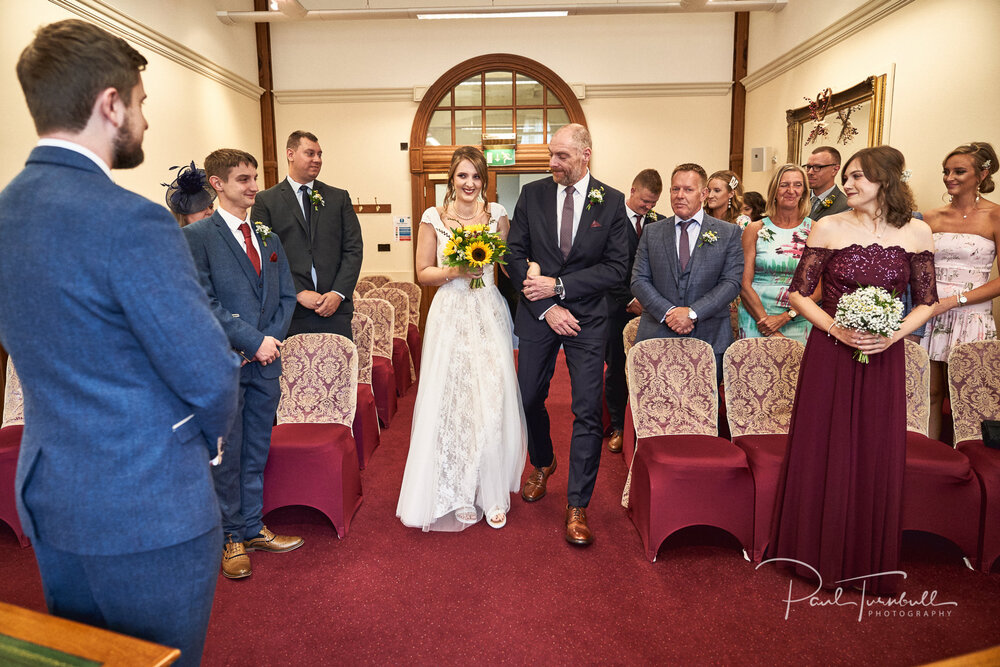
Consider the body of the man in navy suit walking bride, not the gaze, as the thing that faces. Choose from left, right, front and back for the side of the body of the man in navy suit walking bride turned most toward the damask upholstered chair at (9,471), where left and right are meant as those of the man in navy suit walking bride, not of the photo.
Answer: right

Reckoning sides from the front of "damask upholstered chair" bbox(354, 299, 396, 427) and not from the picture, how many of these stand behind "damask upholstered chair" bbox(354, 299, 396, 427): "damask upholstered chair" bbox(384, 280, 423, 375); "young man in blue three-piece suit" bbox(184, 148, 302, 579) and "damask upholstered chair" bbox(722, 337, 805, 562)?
1

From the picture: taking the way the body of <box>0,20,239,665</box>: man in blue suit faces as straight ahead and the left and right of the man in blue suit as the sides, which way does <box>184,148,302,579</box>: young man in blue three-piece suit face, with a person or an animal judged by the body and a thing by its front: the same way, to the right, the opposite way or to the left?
to the right

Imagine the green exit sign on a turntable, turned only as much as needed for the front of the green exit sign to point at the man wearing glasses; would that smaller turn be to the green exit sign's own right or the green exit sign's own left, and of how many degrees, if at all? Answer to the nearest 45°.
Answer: approximately 45° to the green exit sign's own left

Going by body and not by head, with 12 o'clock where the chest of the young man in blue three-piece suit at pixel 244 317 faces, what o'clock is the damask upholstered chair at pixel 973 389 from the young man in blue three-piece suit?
The damask upholstered chair is roughly at 11 o'clock from the young man in blue three-piece suit.

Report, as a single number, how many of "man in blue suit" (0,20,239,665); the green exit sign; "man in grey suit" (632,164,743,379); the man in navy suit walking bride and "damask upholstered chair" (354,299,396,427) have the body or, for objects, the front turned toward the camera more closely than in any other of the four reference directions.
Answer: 4

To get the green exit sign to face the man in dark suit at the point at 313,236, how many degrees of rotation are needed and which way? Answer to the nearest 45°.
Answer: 0° — it already faces them

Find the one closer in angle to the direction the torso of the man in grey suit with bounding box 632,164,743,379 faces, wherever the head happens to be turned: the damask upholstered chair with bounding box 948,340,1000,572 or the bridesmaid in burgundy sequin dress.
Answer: the bridesmaid in burgundy sequin dress

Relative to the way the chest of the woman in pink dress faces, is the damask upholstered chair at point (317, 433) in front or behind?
in front

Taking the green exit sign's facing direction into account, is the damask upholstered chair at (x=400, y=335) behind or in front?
in front

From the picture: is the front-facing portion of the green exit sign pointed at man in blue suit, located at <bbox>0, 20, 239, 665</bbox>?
yes
